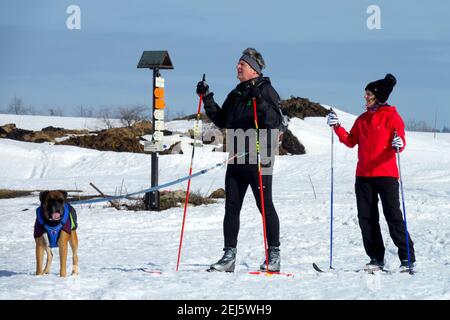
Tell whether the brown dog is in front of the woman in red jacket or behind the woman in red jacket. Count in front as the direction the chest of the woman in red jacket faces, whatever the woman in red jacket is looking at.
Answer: in front

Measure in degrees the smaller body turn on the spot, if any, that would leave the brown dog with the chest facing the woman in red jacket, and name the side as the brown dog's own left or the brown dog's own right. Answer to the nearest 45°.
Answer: approximately 90° to the brown dog's own left

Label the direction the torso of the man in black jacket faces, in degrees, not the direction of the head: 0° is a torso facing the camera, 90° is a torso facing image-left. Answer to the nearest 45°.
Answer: approximately 45°

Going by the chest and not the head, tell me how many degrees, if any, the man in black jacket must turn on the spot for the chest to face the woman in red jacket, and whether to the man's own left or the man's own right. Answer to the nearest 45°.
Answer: approximately 135° to the man's own left

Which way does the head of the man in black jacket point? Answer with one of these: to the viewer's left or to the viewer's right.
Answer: to the viewer's left

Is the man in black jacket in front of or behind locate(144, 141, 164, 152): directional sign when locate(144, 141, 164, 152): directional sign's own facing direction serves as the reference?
in front

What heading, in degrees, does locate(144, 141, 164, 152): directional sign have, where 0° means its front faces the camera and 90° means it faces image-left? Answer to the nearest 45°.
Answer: approximately 0°

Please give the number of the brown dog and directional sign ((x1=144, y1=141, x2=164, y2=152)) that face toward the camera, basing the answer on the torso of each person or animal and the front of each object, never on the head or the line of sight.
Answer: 2

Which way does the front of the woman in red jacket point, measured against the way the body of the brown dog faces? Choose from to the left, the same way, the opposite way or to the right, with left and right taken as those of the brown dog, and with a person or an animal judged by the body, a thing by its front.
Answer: to the right
